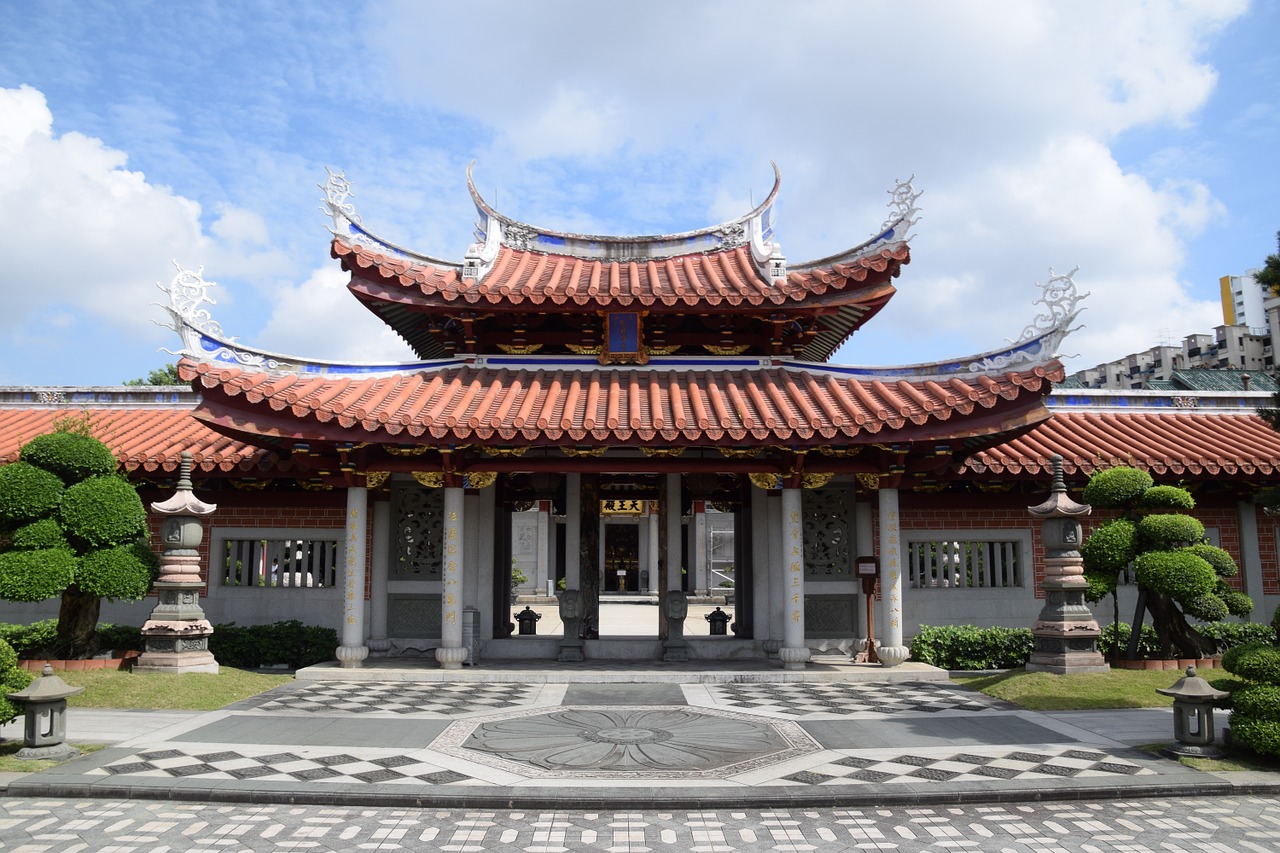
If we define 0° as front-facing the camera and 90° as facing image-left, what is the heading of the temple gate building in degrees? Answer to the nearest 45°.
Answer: approximately 0°

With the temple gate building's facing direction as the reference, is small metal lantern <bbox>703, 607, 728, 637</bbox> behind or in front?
behind

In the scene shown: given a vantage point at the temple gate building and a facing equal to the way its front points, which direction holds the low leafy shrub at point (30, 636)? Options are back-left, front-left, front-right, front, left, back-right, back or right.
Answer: right

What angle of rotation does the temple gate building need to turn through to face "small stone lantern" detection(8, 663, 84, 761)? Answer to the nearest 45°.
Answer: approximately 45° to its right

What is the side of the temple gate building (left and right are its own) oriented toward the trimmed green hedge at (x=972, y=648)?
left

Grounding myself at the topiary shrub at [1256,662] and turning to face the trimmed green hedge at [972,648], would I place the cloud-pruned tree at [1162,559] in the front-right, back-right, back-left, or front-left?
front-right

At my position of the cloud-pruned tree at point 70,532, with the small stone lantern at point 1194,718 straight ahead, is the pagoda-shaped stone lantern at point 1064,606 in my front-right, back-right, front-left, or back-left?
front-left

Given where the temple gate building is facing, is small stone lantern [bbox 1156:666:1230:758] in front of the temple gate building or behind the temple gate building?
in front

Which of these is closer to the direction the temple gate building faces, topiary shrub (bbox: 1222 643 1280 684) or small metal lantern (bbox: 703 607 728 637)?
the topiary shrub

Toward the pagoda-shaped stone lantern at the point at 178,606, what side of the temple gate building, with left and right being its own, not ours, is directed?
right

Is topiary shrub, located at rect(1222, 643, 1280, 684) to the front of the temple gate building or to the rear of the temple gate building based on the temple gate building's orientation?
to the front
